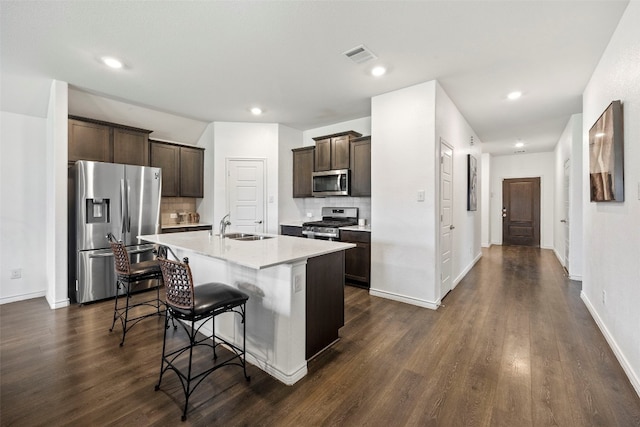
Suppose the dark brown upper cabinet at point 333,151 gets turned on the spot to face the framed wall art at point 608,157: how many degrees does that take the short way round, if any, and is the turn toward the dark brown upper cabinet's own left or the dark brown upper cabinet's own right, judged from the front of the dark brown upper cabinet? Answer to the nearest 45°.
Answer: approximately 90° to the dark brown upper cabinet's own left

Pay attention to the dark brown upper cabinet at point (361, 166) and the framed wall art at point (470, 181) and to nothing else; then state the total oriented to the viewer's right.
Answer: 1

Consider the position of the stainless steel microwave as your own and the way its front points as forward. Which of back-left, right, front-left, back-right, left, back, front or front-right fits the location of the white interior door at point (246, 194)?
front-right

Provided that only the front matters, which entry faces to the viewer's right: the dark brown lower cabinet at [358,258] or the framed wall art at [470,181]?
the framed wall art

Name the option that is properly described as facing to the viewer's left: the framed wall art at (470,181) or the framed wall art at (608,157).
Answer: the framed wall art at (608,157)

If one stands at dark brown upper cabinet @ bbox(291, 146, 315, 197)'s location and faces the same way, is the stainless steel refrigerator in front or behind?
in front

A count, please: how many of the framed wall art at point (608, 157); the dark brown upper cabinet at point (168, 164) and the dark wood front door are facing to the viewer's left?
1

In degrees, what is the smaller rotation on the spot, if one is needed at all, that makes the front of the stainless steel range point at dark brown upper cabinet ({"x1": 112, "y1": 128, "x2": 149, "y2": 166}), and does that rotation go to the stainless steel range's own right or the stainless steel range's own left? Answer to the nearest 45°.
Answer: approximately 45° to the stainless steel range's own right

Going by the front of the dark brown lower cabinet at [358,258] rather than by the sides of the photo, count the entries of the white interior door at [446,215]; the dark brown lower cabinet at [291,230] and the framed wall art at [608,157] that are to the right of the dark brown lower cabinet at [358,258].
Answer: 1

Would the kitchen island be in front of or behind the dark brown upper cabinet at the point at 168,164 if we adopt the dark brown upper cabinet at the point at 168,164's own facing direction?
in front

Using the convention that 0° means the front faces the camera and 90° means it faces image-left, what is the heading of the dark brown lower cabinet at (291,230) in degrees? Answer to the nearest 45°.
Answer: approximately 45°

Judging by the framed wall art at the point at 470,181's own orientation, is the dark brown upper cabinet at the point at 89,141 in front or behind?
behind

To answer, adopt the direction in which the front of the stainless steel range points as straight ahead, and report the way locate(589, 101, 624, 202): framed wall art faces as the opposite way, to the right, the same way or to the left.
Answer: to the right

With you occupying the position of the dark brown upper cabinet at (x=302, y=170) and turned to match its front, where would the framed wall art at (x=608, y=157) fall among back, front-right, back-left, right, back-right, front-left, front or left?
left

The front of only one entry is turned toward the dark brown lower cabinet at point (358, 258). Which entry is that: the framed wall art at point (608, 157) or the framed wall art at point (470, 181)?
the framed wall art at point (608, 157)

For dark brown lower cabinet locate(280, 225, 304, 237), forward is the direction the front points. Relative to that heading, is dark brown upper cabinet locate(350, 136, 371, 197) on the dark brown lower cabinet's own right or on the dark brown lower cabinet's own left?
on the dark brown lower cabinet's own left
